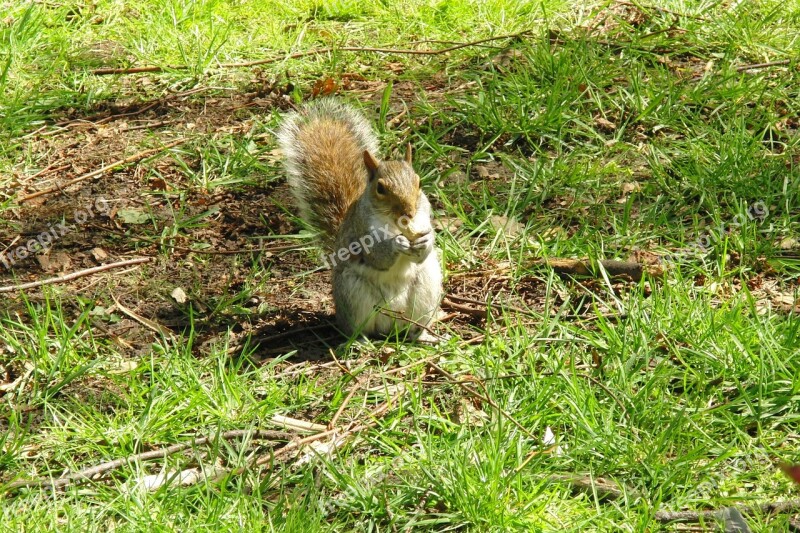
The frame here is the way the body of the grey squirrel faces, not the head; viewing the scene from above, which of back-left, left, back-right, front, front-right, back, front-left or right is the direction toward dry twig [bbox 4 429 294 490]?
right

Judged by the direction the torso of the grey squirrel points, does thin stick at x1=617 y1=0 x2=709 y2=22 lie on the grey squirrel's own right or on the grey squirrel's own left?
on the grey squirrel's own left

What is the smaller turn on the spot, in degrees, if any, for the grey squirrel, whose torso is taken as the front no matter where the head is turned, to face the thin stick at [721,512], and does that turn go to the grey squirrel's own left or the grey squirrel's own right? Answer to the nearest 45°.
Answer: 0° — it already faces it

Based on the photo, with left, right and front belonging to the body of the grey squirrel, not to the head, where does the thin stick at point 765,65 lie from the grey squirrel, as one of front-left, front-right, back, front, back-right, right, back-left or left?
left

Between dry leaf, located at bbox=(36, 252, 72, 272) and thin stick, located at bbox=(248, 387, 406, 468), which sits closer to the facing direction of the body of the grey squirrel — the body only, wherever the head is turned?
the thin stick

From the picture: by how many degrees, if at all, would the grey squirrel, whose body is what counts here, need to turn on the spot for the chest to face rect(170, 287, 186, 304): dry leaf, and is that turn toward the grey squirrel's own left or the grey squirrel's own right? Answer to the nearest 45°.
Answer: approximately 135° to the grey squirrel's own right

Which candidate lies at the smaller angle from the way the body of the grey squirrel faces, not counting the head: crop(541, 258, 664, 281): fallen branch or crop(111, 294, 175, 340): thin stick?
the fallen branch

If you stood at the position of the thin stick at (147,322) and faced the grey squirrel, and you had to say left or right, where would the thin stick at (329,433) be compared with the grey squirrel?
right

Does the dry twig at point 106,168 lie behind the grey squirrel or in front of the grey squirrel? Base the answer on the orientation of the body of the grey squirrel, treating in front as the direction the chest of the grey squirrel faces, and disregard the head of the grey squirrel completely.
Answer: behind

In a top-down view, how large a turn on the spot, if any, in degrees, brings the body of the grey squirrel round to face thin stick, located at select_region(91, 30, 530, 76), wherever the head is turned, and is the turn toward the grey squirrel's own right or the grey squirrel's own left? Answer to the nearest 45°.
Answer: approximately 135° to the grey squirrel's own left

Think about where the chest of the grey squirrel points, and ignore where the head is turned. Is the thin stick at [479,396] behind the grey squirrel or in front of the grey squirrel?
in front

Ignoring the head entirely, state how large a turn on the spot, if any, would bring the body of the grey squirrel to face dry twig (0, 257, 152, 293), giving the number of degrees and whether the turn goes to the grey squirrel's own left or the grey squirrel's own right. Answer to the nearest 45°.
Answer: approximately 135° to the grey squirrel's own right

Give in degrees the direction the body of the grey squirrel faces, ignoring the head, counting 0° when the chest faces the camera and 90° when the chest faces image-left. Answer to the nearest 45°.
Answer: approximately 315°

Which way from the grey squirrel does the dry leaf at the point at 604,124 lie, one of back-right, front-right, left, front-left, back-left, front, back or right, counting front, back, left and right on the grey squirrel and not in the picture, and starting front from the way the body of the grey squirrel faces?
left
